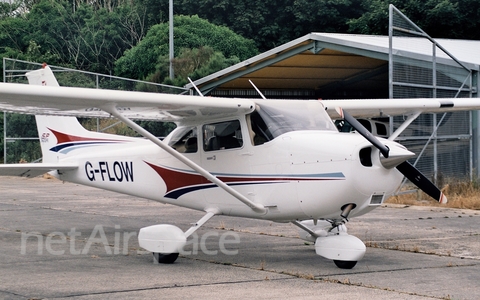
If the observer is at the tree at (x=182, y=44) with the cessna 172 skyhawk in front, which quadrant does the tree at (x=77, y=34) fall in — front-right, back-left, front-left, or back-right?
back-right

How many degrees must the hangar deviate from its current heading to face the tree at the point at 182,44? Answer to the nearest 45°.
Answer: approximately 90° to its right

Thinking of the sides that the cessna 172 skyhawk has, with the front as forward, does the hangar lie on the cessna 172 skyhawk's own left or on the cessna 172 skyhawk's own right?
on the cessna 172 skyhawk's own left

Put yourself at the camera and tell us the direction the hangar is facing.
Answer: facing the viewer and to the left of the viewer

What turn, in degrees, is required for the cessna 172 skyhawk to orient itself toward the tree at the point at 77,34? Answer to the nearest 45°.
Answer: approximately 135° to its left

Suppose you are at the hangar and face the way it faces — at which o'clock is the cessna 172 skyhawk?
The cessna 172 skyhawk is roughly at 11 o'clock from the hangar.

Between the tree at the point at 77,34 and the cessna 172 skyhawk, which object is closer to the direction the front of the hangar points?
the cessna 172 skyhawk

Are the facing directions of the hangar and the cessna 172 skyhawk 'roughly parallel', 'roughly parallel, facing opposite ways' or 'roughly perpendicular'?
roughly perpendicular

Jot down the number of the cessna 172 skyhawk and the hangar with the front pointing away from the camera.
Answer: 0

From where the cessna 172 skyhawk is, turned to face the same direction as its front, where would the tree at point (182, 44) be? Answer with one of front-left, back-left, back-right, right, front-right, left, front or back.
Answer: back-left

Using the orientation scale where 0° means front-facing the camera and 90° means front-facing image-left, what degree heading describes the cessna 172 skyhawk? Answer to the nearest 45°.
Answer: approximately 315°

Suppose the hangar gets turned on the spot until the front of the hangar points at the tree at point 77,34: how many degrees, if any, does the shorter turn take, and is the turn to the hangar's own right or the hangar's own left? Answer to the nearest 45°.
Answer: approximately 90° to the hangar's own right

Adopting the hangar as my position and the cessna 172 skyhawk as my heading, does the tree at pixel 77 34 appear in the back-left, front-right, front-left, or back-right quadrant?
back-right
